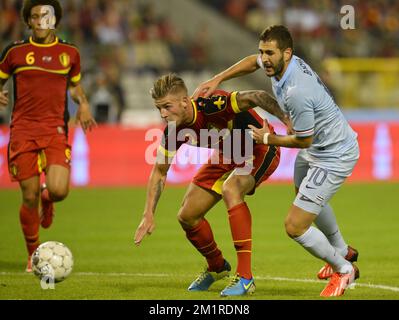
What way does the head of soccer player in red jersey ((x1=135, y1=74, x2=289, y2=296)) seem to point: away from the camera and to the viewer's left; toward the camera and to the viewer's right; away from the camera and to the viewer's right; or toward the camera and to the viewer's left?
toward the camera and to the viewer's left

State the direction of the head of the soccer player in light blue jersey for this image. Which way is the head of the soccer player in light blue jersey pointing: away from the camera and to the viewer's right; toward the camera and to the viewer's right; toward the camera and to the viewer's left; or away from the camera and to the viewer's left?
toward the camera and to the viewer's left

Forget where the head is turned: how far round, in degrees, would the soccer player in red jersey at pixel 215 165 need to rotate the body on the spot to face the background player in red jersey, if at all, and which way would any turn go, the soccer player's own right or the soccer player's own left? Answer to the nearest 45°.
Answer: approximately 90° to the soccer player's own right

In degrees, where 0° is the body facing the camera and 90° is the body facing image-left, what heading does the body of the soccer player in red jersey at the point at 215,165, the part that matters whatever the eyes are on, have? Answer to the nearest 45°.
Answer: approximately 45°

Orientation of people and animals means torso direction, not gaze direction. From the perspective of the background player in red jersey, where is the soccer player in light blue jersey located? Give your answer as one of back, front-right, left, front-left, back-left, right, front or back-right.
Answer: front-left

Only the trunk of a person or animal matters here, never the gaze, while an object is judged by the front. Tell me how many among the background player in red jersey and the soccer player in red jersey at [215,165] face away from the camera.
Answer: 0
